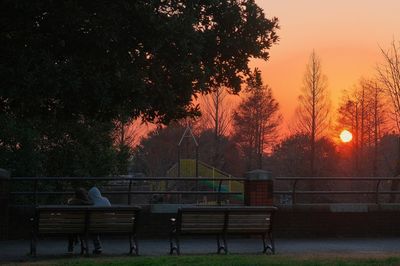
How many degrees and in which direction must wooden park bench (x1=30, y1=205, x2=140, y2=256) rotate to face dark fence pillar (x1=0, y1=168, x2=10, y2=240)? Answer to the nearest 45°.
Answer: approximately 45° to its left

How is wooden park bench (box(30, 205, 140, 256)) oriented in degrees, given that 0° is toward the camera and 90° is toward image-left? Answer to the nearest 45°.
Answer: approximately 180°

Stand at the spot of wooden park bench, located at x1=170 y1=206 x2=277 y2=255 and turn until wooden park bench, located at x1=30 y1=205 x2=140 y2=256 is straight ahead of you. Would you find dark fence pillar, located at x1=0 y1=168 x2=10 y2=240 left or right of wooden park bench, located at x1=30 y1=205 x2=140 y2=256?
right

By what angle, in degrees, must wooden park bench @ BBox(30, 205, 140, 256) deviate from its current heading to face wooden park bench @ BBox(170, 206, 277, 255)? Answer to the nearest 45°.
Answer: approximately 90° to its right
